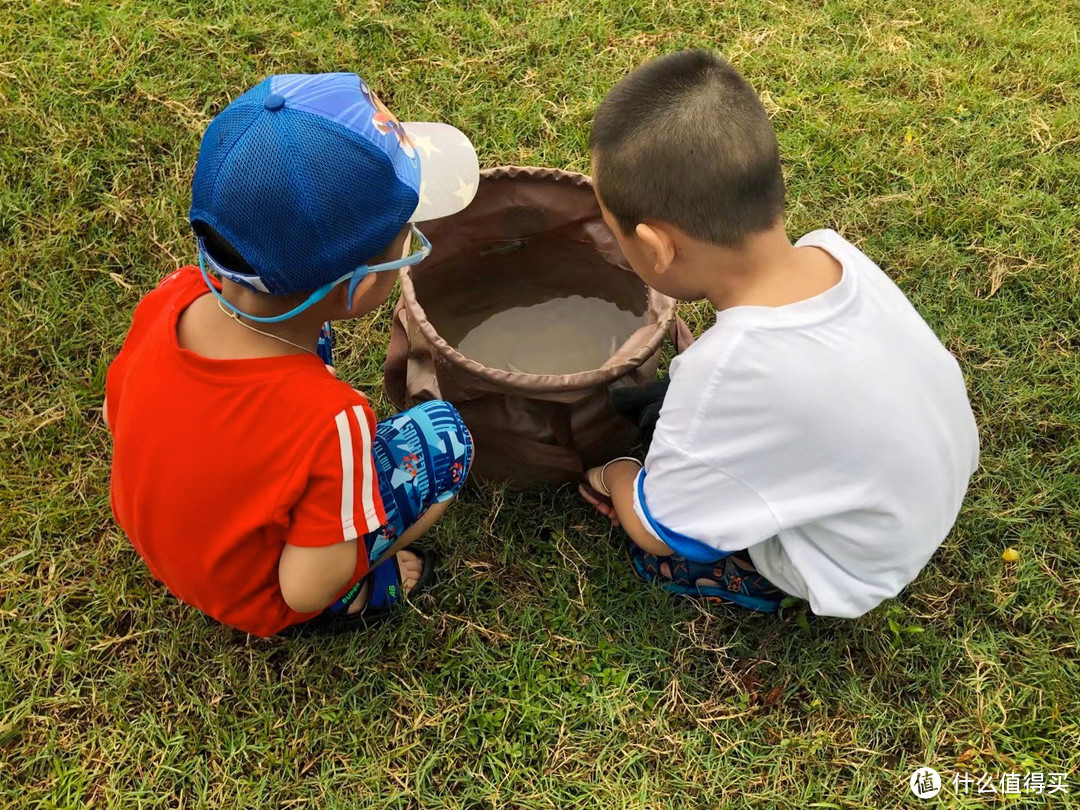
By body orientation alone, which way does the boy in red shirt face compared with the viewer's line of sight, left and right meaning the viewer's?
facing away from the viewer and to the right of the viewer

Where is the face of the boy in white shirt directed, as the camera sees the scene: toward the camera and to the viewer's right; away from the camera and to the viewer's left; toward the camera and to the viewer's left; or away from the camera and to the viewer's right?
away from the camera and to the viewer's left

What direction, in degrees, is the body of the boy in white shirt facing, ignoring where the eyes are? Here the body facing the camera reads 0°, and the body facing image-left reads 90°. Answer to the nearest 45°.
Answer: approximately 135°

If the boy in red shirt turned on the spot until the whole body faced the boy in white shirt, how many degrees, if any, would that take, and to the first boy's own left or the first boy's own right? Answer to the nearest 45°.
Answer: approximately 45° to the first boy's own right

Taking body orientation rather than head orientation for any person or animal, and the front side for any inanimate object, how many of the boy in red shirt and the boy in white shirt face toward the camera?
0

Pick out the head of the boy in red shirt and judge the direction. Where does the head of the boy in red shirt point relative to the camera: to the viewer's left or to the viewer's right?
to the viewer's right

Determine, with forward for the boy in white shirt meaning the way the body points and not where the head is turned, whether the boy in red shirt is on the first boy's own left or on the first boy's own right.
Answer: on the first boy's own left
